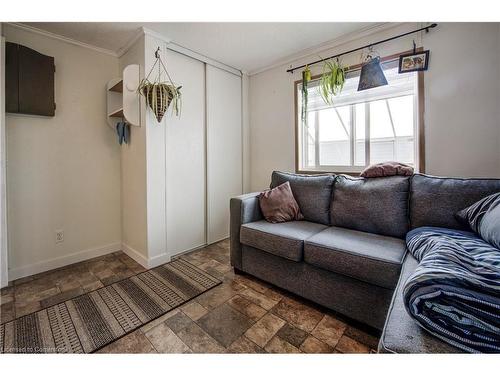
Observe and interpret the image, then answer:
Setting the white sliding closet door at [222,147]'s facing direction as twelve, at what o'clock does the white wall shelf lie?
The white wall shelf is roughly at 3 o'clock from the white sliding closet door.

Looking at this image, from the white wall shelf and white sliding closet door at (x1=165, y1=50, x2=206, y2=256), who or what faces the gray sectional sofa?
the white sliding closet door

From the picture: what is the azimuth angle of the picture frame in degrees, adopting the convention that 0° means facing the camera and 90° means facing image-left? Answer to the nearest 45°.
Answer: approximately 45°

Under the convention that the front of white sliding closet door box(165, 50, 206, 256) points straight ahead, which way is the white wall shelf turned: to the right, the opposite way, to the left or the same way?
to the right
